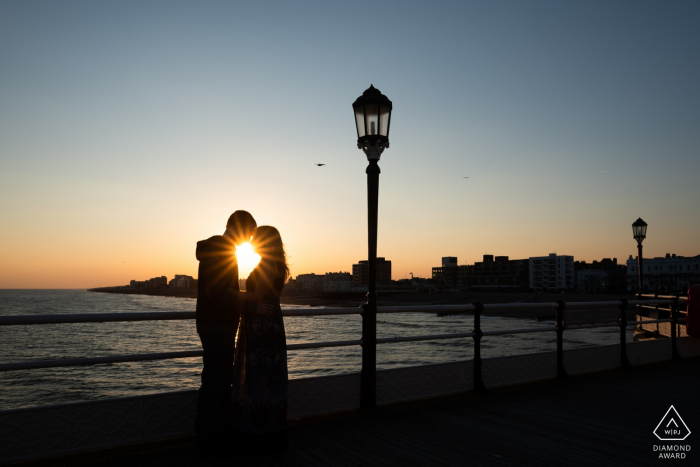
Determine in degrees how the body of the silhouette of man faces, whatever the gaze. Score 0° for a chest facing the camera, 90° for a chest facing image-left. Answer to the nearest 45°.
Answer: approximately 270°

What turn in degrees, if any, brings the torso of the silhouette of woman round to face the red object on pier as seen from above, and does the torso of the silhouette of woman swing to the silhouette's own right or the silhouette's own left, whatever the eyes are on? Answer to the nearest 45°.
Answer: approximately 135° to the silhouette's own right

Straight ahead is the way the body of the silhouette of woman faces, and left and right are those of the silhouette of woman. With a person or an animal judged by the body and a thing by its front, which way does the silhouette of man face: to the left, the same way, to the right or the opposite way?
the opposite way

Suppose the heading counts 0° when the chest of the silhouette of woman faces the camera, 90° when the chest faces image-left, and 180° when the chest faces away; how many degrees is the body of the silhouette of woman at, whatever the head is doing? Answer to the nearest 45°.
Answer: approximately 90°

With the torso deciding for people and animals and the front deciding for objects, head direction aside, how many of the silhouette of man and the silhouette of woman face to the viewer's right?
1
